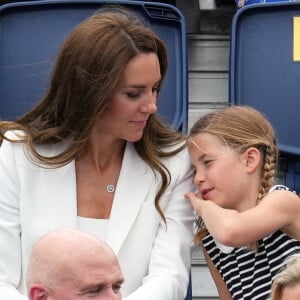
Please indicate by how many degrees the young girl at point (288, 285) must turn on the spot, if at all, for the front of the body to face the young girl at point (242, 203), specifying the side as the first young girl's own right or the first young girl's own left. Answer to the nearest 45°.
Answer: approximately 180°

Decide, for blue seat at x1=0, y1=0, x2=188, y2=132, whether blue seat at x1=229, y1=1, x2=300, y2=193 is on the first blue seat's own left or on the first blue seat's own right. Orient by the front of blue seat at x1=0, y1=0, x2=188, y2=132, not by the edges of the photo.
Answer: on the first blue seat's own left

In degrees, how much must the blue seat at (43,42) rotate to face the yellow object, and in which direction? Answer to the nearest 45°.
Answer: approximately 90° to its left

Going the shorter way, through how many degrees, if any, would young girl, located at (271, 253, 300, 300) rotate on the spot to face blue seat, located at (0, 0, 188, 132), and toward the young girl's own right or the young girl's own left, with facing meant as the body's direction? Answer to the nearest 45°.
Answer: approximately 135° to the young girl's own right

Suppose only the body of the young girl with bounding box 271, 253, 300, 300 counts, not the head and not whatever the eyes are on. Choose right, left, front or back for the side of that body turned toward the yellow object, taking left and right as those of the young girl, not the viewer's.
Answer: back

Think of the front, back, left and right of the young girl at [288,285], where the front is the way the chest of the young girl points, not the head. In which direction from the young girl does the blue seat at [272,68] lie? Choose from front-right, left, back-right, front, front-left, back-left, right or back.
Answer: back

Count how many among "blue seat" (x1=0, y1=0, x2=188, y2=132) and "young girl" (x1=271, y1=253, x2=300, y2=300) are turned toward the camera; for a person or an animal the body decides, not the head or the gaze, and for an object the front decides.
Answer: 2

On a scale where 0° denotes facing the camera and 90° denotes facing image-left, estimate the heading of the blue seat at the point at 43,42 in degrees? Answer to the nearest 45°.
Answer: approximately 0°

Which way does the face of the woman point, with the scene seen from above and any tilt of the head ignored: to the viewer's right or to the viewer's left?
to the viewer's right

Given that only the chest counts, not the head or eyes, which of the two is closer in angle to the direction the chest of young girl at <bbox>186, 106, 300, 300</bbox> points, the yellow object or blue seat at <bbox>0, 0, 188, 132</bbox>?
the blue seat

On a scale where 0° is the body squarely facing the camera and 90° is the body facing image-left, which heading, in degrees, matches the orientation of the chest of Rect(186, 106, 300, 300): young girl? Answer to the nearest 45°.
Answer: approximately 45°

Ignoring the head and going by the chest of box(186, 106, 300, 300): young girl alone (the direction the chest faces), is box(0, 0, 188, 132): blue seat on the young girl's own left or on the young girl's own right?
on the young girl's own right
